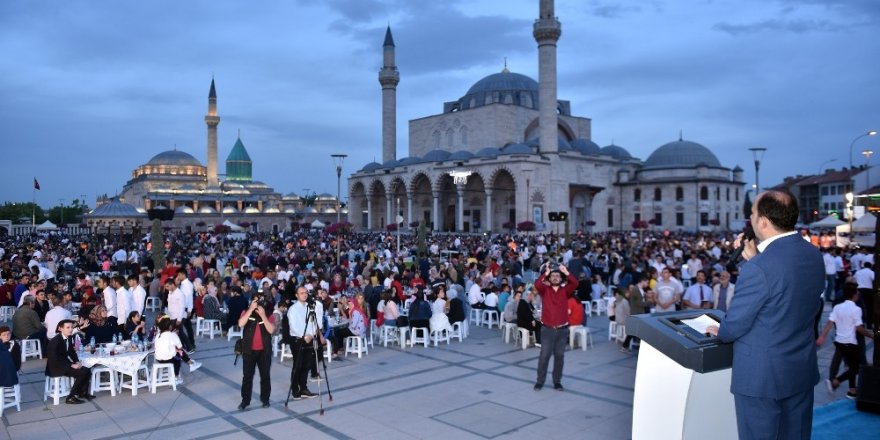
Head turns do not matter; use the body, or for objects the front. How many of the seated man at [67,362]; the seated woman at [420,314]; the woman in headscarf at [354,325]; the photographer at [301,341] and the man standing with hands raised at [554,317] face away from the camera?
1

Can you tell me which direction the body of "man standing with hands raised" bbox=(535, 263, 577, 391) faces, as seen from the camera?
toward the camera

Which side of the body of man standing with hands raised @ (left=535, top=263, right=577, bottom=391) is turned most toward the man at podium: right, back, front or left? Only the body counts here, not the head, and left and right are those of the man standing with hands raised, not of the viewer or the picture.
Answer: front

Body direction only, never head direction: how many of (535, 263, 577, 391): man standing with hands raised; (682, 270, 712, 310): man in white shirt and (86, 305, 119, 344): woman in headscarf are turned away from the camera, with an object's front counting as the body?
0

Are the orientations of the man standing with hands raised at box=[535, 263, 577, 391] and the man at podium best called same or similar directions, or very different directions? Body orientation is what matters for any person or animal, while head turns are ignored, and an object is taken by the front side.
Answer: very different directions

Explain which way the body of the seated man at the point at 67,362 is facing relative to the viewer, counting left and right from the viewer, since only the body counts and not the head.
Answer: facing the viewer and to the right of the viewer

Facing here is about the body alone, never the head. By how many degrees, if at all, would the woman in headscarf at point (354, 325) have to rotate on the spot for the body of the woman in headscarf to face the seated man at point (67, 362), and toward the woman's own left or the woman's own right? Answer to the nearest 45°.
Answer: approximately 45° to the woman's own left

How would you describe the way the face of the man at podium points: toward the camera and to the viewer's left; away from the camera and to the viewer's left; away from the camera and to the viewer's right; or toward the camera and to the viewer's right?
away from the camera and to the viewer's left

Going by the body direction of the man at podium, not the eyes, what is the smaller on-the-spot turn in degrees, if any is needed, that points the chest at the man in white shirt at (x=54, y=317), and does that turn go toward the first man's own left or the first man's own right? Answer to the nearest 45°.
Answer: approximately 45° to the first man's own left

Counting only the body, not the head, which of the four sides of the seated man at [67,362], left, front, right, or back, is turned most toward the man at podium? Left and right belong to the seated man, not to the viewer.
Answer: front

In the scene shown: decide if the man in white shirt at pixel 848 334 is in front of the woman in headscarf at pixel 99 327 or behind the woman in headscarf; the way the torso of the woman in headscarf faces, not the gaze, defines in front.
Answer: in front
